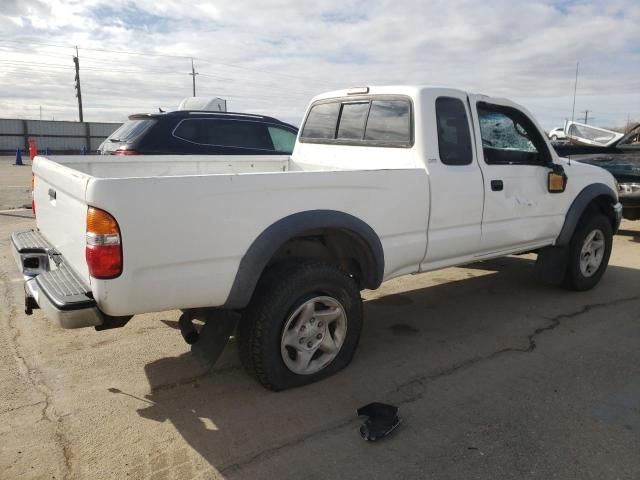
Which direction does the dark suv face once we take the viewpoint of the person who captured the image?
facing away from the viewer and to the right of the viewer

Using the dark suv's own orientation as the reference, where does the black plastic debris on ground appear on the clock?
The black plastic debris on ground is roughly at 4 o'clock from the dark suv.

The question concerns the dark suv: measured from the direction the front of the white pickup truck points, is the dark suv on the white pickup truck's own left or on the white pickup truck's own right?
on the white pickup truck's own left

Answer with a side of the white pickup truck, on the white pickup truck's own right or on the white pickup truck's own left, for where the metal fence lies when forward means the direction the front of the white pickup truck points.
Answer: on the white pickup truck's own left

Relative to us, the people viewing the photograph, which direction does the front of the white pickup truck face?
facing away from the viewer and to the right of the viewer

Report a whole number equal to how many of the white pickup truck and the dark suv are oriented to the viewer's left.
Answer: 0

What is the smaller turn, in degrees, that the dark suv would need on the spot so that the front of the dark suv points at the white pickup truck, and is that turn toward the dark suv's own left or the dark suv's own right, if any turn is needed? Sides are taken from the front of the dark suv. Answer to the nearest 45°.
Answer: approximately 135° to the dark suv's own right
